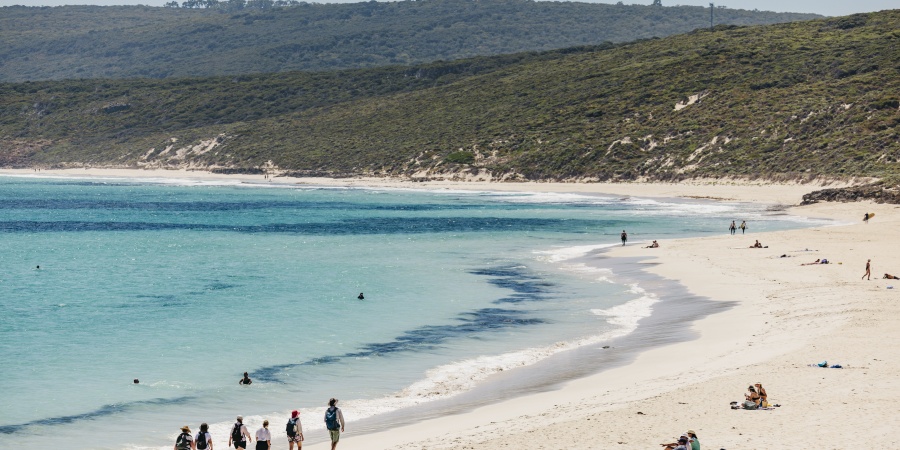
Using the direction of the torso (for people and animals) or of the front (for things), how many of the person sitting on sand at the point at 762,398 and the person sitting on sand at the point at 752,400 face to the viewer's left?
2

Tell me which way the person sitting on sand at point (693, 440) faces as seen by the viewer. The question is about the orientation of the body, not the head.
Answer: to the viewer's left

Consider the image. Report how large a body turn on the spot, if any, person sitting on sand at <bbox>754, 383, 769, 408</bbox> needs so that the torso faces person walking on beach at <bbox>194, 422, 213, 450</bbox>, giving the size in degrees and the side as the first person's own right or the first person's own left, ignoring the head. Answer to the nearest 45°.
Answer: approximately 45° to the first person's own left

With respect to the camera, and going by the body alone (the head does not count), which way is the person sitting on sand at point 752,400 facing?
to the viewer's left

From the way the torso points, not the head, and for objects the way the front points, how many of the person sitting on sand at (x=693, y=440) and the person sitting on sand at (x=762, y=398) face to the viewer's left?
2

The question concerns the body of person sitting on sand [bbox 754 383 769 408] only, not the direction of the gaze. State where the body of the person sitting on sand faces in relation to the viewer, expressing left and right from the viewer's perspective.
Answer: facing to the left of the viewer

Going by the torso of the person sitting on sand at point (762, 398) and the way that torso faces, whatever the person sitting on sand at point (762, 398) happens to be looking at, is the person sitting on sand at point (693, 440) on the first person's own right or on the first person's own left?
on the first person's own left
